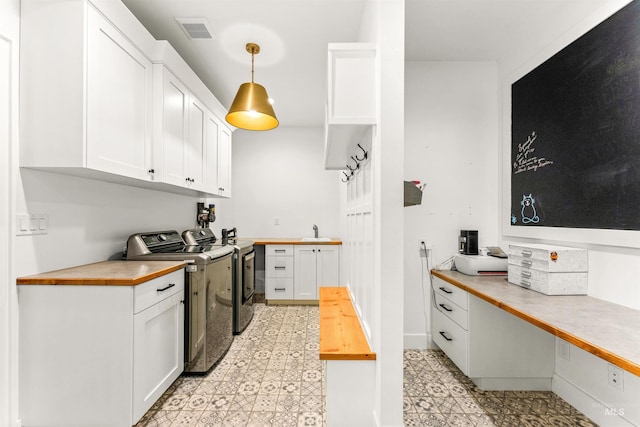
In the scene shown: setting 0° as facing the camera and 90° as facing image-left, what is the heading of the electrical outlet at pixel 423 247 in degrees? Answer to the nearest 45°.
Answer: approximately 0°

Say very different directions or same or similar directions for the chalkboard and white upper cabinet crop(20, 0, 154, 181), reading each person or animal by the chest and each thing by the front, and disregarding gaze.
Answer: very different directions

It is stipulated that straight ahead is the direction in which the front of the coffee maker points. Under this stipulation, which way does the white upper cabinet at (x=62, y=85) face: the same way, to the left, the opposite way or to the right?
the opposite way

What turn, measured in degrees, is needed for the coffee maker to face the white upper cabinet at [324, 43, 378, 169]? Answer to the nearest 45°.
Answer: approximately 45° to its left

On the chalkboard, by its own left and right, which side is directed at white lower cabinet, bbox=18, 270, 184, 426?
front

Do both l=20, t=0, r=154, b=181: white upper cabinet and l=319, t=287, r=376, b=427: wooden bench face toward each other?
yes

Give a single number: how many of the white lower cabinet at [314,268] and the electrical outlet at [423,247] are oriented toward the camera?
2

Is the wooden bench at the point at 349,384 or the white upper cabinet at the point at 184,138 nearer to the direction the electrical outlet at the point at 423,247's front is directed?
the wooden bench

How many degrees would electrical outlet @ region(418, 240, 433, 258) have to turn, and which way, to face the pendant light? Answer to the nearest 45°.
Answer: approximately 45° to its right

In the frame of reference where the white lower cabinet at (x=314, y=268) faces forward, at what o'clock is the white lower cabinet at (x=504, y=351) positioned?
the white lower cabinet at (x=504, y=351) is roughly at 11 o'clock from the white lower cabinet at (x=314, y=268).

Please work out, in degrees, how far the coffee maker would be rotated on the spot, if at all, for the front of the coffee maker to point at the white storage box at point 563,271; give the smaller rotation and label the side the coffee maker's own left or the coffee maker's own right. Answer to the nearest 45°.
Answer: approximately 90° to the coffee maker's own left

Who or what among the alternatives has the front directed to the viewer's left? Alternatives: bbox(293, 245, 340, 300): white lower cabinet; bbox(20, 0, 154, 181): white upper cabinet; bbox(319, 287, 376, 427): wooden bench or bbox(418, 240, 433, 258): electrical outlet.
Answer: the wooden bench

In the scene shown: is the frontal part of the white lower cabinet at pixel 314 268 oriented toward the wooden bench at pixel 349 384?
yes

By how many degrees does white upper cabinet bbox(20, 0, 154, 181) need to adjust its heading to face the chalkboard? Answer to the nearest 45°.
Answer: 0° — it already faces it

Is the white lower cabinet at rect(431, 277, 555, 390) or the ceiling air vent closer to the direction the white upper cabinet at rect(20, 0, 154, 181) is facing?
the white lower cabinet

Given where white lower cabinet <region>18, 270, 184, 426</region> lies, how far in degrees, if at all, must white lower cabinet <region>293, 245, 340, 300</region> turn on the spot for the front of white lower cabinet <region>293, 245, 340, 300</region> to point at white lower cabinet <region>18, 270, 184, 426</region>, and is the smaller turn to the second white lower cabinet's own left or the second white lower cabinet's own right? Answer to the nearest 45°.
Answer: approximately 45° to the second white lower cabinet's own right

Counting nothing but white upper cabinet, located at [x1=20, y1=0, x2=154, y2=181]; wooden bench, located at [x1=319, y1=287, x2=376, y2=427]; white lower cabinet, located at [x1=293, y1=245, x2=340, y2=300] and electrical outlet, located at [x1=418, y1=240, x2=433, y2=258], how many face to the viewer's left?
1

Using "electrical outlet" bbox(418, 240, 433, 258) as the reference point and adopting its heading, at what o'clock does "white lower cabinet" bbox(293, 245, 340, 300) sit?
The white lower cabinet is roughly at 4 o'clock from the electrical outlet.

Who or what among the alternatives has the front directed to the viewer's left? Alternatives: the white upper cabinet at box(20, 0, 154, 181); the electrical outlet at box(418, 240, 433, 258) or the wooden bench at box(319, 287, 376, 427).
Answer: the wooden bench

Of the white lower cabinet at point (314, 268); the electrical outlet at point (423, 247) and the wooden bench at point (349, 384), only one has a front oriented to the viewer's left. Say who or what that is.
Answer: the wooden bench
